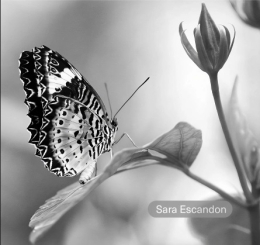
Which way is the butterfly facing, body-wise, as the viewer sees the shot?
to the viewer's right
